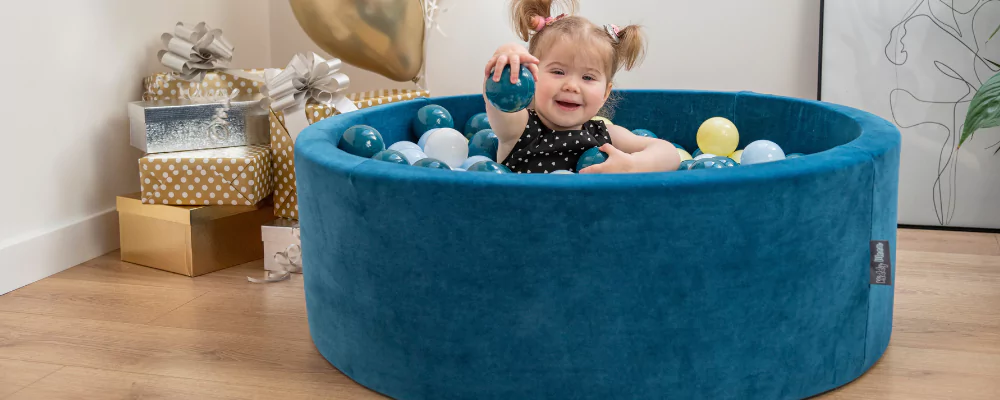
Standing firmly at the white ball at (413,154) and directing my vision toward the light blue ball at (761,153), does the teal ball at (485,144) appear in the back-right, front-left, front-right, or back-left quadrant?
front-left

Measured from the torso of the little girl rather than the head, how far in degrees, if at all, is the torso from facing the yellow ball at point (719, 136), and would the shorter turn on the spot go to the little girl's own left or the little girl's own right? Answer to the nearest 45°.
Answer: approximately 135° to the little girl's own left

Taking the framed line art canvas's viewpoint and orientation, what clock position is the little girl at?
The little girl is roughly at 1 o'clock from the framed line art canvas.

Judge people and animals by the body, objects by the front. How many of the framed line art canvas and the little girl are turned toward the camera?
2

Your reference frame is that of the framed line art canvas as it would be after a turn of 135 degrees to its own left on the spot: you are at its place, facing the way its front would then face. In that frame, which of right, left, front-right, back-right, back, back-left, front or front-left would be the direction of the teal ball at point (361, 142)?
back

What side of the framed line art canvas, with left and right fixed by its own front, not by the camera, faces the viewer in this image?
front

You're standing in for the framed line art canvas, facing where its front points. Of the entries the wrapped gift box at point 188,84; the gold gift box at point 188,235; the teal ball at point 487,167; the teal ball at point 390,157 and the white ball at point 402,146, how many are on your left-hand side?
0

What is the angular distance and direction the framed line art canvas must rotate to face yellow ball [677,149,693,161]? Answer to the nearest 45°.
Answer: approximately 45° to its right

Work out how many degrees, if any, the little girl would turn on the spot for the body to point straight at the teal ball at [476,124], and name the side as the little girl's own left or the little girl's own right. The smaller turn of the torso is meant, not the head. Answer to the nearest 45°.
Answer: approximately 135° to the little girl's own right

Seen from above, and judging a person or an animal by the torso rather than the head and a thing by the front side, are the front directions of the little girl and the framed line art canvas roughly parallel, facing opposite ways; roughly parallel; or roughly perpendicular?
roughly parallel

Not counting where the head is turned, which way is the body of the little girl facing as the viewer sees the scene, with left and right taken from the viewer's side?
facing the viewer

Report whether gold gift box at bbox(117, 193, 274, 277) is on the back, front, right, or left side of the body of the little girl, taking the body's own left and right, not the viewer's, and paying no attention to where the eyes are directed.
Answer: right

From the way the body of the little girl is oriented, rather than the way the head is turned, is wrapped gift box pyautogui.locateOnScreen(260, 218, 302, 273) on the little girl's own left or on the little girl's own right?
on the little girl's own right

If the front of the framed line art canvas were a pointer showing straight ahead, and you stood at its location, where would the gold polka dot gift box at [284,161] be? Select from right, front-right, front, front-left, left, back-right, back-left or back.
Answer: front-right

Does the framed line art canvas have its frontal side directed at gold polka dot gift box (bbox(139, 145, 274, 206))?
no

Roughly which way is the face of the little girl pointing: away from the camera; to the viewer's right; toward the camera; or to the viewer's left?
toward the camera
